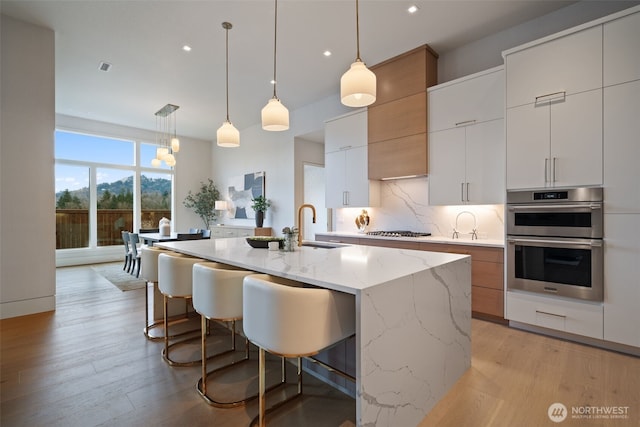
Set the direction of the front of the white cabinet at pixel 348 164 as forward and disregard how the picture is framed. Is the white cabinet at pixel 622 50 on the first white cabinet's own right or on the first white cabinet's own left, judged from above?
on the first white cabinet's own left

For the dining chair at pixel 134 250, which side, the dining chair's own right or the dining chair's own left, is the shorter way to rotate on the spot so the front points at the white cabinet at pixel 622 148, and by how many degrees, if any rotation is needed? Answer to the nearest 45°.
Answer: approximately 90° to the dining chair's own right

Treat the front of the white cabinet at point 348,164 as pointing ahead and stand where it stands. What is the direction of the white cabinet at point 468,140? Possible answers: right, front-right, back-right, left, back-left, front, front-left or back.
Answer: left

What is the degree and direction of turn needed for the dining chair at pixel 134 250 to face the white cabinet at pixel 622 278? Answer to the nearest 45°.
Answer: approximately 90° to its right

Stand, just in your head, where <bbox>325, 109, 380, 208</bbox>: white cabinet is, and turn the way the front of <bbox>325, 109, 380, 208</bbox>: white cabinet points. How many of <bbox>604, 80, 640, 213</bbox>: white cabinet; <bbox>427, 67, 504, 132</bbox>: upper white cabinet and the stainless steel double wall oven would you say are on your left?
3

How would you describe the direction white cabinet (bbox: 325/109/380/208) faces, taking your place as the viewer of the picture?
facing the viewer and to the left of the viewer

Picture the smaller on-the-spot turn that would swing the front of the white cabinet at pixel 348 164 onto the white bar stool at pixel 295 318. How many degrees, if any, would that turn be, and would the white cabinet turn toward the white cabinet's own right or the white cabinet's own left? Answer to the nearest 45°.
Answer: approximately 45° to the white cabinet's own left

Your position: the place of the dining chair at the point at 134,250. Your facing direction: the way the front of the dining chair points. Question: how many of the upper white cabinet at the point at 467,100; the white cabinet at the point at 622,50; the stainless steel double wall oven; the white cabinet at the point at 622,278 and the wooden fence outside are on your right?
4

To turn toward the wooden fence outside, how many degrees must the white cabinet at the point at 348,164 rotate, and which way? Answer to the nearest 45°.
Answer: approximately 45° to its right

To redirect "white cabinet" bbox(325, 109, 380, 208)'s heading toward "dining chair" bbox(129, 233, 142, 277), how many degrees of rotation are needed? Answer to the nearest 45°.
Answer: approximately 45° to its right

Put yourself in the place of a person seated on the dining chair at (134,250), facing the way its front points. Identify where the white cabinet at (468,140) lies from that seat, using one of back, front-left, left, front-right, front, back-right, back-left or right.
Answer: right

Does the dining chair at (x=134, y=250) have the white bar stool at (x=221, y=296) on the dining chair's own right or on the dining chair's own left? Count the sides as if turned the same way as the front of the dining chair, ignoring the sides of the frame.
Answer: on the dining chair's own right

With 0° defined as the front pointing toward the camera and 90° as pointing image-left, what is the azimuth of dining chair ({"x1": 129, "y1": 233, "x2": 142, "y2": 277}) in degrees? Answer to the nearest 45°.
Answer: approximately 225°
